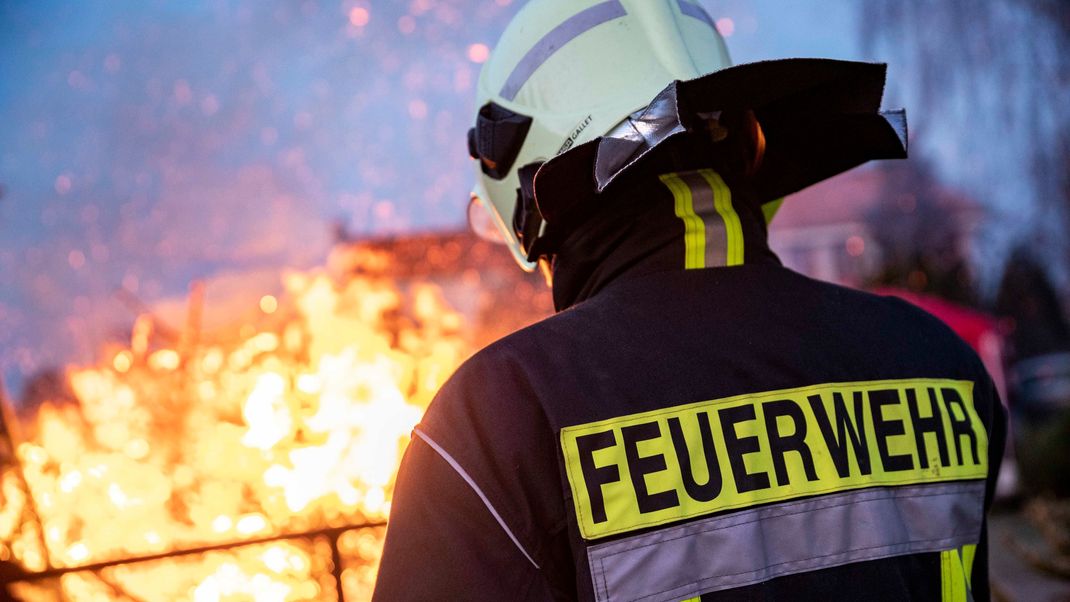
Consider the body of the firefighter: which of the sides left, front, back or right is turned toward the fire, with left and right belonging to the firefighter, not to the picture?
front

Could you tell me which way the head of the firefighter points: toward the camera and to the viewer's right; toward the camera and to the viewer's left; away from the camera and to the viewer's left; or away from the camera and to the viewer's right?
away from the camera and to the viewer's left

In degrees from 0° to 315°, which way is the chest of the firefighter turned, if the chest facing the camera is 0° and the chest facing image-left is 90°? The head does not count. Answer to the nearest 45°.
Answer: approximately 135°
